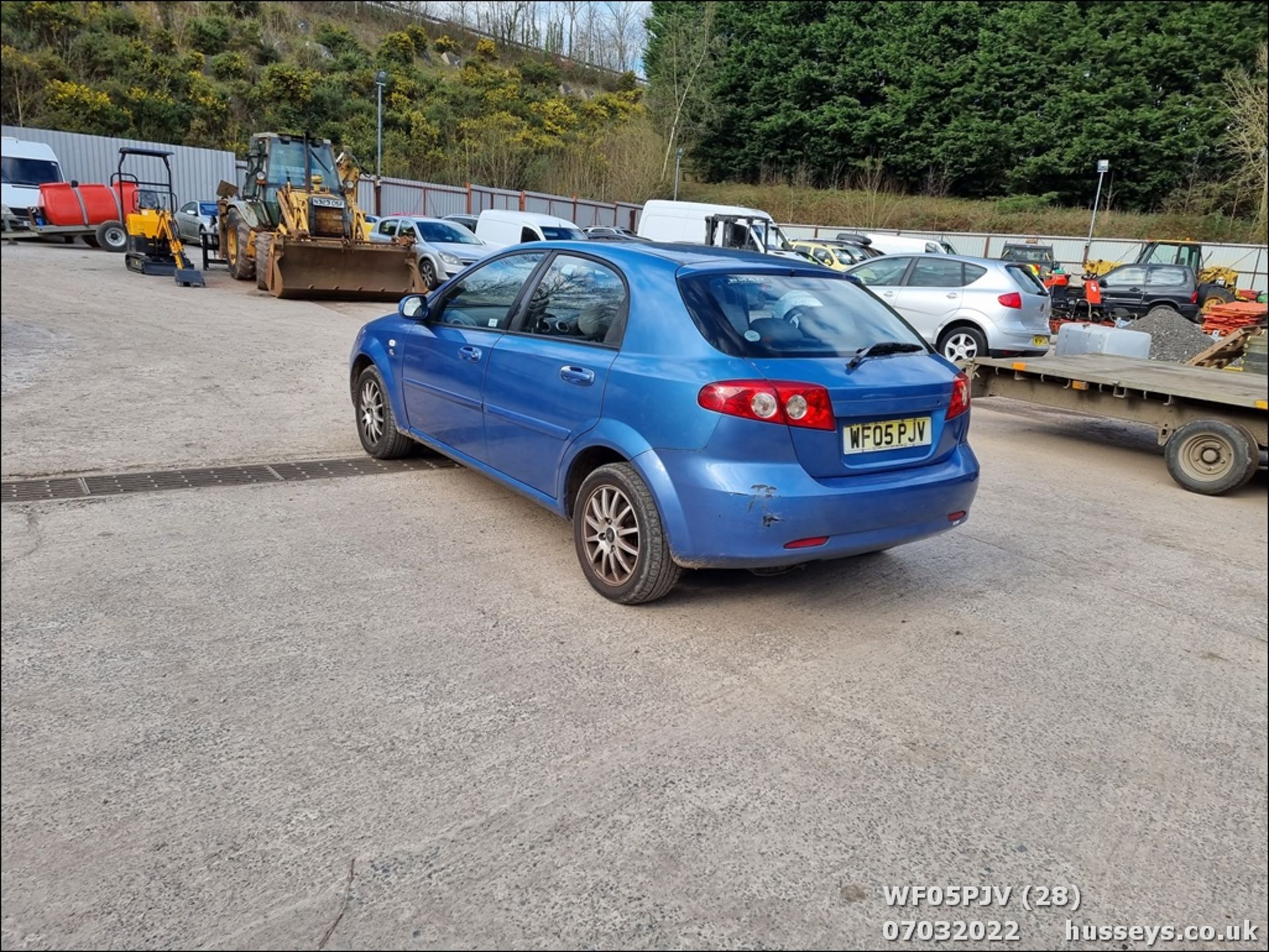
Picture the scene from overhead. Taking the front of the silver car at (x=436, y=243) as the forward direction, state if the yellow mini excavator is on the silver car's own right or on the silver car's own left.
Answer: on the silver car's own right

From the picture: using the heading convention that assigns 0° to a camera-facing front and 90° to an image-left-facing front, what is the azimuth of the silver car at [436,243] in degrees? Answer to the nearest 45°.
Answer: approximately 315°

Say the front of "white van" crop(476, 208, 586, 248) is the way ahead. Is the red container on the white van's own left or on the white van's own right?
on the white van's own right

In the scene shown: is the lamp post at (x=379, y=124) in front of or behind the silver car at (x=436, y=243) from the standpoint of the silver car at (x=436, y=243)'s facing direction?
behind

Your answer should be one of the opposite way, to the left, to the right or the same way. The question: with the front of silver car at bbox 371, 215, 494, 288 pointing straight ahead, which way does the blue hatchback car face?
the opposite way

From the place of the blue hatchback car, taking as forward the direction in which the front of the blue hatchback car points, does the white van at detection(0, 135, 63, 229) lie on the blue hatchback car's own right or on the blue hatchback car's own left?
on the blue hatchback car's own left
